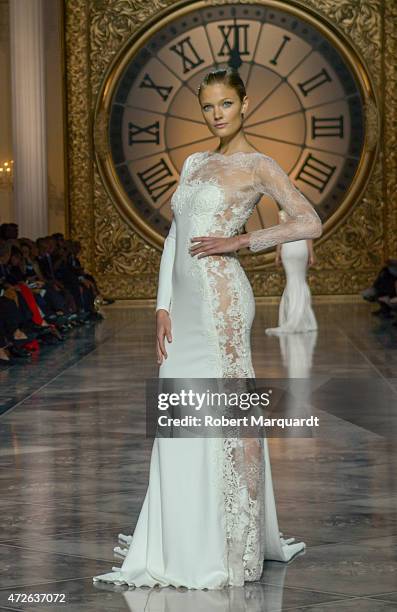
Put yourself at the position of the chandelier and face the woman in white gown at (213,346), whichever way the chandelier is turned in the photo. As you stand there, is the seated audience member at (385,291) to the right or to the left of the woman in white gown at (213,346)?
left

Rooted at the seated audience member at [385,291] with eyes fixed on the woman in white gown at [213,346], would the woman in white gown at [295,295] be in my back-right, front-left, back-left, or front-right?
front-right

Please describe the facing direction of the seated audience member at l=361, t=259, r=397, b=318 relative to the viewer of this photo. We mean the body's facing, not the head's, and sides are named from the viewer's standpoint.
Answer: facing to the left of the viewer

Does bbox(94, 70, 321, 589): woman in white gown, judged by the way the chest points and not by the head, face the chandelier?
no

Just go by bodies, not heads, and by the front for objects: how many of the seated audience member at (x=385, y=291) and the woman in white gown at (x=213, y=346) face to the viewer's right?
0

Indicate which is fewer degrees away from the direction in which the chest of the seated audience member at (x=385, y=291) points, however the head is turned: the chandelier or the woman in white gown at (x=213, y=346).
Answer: the chandelier

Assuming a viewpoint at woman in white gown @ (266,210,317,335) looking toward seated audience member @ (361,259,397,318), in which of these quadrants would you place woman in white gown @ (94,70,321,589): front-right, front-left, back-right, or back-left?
back-right

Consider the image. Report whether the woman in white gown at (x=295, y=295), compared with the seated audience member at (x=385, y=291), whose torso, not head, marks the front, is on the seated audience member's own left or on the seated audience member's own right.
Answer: on the seated audience member's own left

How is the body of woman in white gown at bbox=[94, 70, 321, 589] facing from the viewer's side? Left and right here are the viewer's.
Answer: facing the viewer and to the left of the viewer

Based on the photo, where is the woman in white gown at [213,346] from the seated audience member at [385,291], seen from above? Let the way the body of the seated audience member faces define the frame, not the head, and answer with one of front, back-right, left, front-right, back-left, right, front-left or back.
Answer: left

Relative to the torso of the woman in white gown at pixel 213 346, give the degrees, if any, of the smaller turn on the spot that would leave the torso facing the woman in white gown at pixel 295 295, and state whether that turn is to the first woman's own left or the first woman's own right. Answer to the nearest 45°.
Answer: approximately 135° to the first woman's own right
